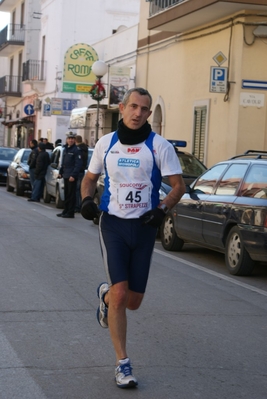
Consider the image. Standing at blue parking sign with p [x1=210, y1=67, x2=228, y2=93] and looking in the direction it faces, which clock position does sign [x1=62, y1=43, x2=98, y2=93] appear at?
The sign is roughly at 5 o'clock from the blue parking sign with p.

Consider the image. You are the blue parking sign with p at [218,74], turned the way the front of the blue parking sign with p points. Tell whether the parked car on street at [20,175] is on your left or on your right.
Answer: on your right

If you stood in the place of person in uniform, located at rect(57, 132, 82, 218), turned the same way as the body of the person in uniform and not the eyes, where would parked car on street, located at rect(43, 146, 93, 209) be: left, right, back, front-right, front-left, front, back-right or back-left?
back-right

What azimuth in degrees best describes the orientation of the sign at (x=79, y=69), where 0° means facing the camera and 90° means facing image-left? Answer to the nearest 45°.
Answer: approximately 0°

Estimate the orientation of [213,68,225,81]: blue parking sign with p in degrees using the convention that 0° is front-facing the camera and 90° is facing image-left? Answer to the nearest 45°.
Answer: approximately 0°

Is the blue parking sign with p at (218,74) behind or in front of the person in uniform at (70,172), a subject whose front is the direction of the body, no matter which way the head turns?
behind
